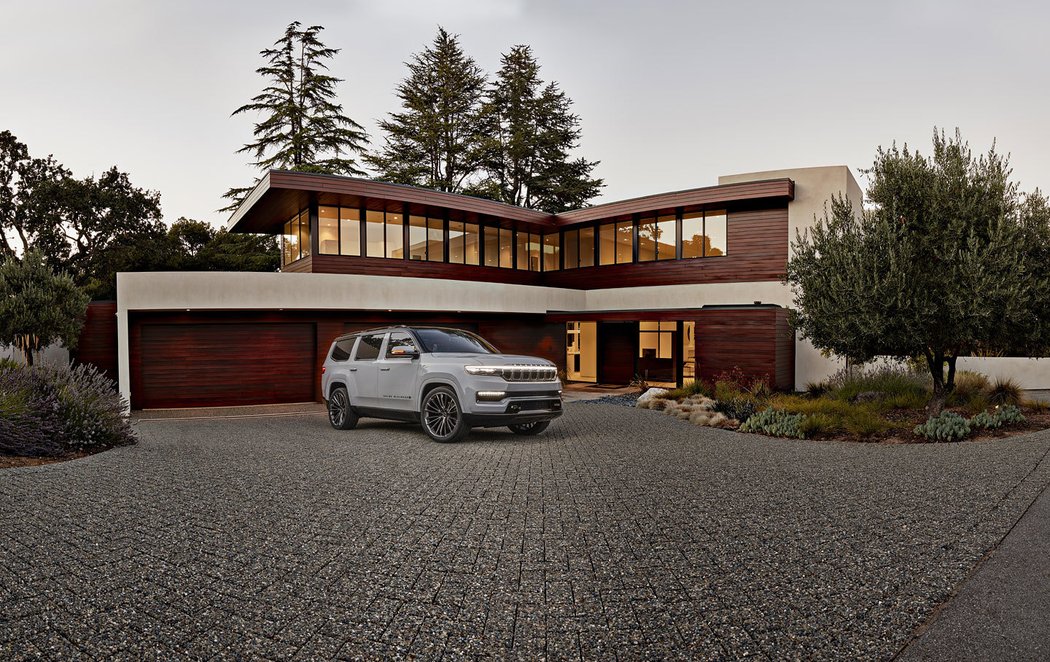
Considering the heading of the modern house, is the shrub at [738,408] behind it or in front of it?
in front

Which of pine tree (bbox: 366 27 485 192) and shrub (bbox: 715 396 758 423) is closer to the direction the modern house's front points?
the shrub

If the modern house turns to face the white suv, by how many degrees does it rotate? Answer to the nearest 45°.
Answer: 0° — it already faces it

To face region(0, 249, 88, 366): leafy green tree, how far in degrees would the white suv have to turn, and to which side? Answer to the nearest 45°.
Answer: approximately 180°

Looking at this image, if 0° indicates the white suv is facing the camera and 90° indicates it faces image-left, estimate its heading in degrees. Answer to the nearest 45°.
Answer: approximately 315°

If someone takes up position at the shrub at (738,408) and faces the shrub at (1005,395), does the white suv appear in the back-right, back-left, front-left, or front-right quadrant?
back-right

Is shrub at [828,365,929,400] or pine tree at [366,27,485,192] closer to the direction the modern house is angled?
the shrub

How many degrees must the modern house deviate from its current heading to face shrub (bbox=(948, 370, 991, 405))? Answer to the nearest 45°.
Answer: approximately 45° to its left

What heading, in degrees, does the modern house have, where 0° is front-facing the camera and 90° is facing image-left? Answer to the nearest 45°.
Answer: approximately 0°

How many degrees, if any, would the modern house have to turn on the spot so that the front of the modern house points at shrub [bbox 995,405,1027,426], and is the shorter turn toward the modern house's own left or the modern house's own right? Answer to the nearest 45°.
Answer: approximately 45° to the modern house's own left

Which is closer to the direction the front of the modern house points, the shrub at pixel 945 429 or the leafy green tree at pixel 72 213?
the shrub

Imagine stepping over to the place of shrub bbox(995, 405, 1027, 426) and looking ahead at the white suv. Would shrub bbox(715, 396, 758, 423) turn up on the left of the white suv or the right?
right

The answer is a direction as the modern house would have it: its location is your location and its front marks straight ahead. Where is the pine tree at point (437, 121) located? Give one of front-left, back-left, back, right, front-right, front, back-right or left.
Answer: back

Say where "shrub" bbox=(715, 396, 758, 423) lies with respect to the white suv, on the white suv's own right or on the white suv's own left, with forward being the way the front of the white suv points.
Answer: on the white suv's own left
